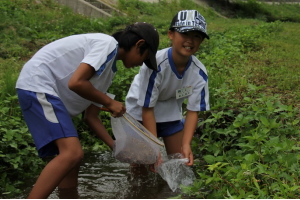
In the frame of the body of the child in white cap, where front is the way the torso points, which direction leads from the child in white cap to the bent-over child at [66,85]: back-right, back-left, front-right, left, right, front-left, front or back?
right

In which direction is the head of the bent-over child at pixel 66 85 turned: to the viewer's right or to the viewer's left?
to the viewer's right

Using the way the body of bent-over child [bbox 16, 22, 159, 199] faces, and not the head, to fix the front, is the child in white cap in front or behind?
in front

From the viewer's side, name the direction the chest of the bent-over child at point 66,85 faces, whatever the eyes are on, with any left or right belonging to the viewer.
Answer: facing to the right of the viewer
